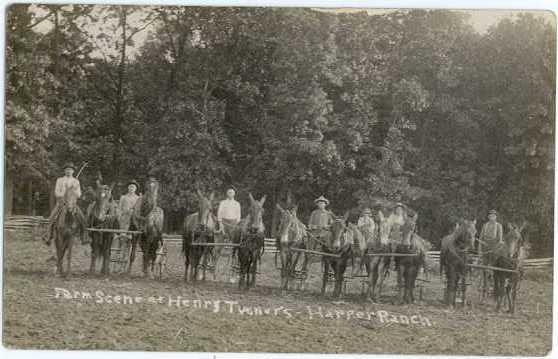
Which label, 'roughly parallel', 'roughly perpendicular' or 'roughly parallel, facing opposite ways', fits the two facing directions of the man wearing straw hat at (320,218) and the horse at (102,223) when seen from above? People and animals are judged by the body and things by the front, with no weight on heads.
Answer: roughly parallel

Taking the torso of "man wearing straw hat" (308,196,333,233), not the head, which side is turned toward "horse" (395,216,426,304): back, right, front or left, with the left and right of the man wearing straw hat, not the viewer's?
left

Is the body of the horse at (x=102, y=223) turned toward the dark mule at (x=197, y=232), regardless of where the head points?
no

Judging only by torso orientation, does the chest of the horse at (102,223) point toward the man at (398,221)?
no

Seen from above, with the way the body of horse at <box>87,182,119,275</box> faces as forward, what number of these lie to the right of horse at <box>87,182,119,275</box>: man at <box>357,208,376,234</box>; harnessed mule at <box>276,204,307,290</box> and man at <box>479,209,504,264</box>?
0

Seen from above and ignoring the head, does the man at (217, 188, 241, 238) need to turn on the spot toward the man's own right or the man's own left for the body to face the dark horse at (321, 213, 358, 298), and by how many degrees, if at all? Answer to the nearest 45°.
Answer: approximately 90° to the man's own left

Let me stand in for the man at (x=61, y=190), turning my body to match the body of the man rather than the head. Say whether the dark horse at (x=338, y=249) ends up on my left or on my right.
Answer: on my left

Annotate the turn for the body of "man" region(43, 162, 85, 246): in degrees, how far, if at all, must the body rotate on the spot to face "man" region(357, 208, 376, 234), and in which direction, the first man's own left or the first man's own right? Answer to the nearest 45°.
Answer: approximately 90° to the first man's own left

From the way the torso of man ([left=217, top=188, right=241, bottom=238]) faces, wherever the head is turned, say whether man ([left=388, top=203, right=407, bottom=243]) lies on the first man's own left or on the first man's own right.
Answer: on the first man's own left

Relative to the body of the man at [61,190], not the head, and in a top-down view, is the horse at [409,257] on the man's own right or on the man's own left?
on the man's own left

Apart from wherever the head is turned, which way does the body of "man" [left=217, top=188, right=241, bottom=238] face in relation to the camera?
toward the camera

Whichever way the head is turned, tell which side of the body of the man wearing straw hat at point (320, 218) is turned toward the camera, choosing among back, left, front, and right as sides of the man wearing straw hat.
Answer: front

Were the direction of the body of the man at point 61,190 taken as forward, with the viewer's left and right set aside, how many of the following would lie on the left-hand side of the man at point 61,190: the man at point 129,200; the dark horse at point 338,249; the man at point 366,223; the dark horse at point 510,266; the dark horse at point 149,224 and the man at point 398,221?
6

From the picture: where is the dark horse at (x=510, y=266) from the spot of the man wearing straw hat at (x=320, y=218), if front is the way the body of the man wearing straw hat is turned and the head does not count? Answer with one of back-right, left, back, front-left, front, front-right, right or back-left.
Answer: left

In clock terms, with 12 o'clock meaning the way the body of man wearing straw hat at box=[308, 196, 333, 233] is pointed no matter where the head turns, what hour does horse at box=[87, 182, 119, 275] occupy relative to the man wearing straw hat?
The horse is roughly at 3 o'clock from the man wearing straw hat.

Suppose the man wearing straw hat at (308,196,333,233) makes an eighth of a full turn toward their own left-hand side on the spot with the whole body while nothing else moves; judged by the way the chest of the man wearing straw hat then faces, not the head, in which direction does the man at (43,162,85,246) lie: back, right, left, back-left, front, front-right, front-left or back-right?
back-right

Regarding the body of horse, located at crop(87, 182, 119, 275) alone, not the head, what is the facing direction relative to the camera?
toward the camera

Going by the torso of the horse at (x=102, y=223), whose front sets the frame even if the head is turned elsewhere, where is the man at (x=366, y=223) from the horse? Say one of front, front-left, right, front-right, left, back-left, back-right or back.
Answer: left

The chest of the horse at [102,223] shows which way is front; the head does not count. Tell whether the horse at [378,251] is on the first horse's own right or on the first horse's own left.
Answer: on the first horse's own left
